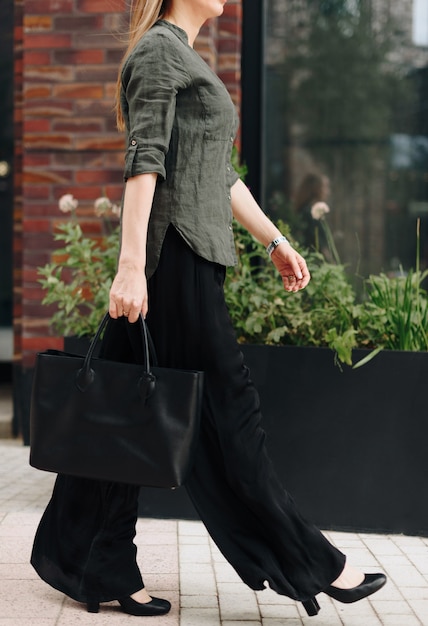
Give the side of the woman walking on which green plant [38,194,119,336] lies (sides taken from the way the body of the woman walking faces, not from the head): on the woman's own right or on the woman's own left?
on the woman's own left

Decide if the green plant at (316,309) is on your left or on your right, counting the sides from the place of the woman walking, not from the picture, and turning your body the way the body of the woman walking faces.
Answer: on your left

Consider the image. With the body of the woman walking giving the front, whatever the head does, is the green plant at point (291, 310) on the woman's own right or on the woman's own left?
on the woman's own left

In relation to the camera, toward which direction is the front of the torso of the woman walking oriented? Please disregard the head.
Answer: to the viewer's right
